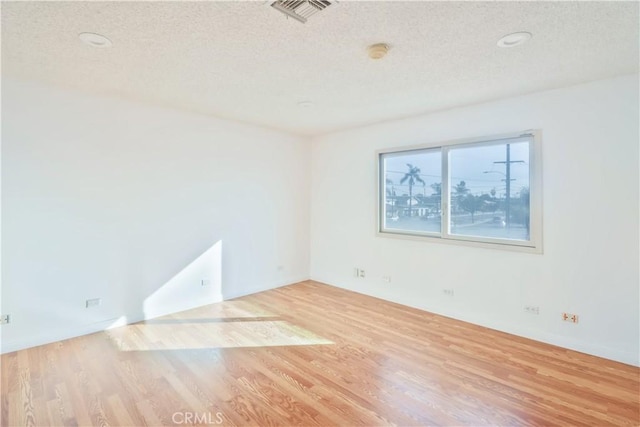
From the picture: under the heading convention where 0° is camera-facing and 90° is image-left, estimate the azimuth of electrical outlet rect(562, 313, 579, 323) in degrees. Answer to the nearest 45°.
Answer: approximately 0°

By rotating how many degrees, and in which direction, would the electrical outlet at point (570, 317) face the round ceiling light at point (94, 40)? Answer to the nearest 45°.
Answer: approximately 45° to its right
